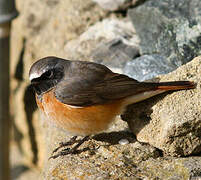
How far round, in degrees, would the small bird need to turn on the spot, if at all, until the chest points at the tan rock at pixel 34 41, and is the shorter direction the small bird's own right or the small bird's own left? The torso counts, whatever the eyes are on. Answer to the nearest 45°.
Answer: approximately 90° to the small bird's own right

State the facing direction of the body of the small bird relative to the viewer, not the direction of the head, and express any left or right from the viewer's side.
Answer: facing to the left of the viewer

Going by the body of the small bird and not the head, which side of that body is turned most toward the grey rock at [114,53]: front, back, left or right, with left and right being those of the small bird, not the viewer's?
right

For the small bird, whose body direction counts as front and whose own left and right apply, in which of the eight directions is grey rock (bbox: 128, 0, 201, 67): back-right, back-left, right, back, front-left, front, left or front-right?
back-right

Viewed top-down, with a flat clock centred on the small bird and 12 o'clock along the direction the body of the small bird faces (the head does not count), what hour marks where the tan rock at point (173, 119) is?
The tan rock is roughly at 7 o'clock from the small bird.

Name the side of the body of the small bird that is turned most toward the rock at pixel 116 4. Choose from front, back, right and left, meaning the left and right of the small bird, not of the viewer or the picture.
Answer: right
